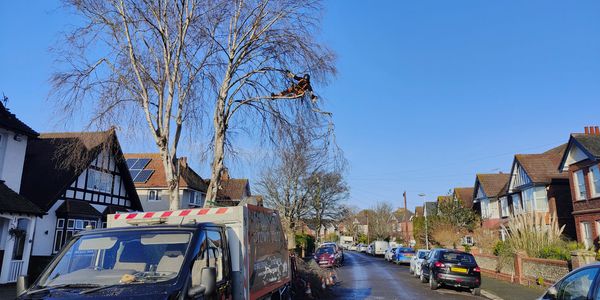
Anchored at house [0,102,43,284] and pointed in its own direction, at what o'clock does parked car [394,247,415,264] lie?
The parked car is roughly at 10 o'clock from the house.

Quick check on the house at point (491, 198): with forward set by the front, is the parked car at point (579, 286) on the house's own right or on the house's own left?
on the house's own left

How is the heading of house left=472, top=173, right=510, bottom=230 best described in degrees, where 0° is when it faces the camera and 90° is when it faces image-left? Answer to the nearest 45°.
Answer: approximately 45°

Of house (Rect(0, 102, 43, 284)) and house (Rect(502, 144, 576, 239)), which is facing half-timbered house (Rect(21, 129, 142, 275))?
house (Rect(502, 144, 576, 239))

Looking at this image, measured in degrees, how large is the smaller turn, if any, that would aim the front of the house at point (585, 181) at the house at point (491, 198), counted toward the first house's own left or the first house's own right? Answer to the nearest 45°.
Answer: approximately 90° to the first house's own right

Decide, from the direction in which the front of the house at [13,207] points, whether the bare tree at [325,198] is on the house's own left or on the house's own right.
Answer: on the house's own left

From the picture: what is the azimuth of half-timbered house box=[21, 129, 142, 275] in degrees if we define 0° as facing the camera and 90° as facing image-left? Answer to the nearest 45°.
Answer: approximately 315°

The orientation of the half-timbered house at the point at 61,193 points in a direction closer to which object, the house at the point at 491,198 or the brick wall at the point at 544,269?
the brick wall

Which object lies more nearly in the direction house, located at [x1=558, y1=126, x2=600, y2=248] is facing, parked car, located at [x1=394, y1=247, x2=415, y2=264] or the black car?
the black car

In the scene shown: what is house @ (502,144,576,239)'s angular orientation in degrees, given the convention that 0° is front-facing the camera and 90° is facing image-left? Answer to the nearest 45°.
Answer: approximately 45°
